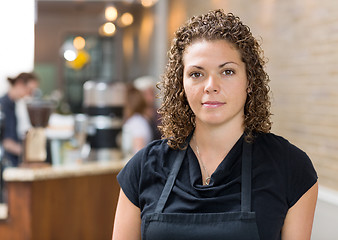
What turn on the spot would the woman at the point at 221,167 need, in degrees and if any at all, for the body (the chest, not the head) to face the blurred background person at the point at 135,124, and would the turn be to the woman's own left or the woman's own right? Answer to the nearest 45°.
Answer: approximately 180°

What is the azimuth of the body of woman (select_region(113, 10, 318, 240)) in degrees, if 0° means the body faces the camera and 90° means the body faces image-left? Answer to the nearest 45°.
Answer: approximately 0°

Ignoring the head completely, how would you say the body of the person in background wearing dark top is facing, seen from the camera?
to the viewer's right

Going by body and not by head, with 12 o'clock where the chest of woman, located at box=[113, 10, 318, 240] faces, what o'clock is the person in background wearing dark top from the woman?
The person in background wearing dark top is roughly at 5 o'clock from the woman.

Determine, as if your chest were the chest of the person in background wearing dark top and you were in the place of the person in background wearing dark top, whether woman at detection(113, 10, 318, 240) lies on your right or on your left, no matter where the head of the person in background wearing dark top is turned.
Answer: on your right

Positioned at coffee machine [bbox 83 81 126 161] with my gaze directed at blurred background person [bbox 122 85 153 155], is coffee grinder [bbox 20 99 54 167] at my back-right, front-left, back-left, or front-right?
back-left

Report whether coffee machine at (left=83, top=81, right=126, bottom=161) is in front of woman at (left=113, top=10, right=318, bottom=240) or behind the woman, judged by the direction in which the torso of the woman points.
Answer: behind
